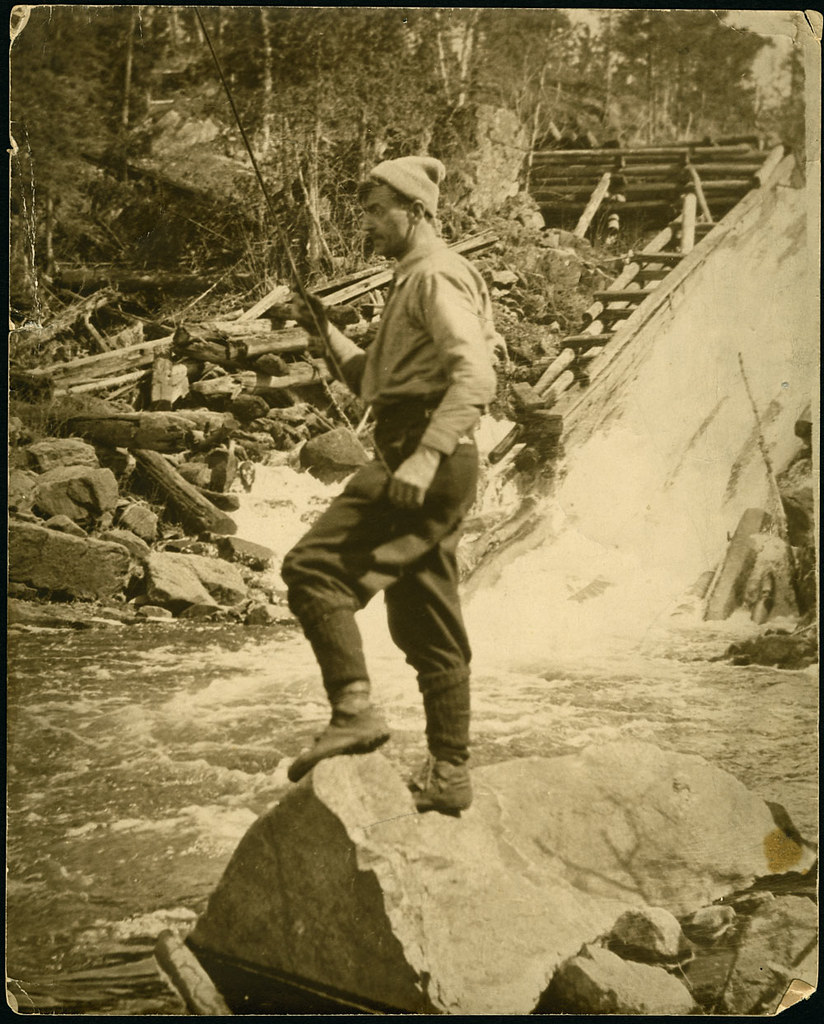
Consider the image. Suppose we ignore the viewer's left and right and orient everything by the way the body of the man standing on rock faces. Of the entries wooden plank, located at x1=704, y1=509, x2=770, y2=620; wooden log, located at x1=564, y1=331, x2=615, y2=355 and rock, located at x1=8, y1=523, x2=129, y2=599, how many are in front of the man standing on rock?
1

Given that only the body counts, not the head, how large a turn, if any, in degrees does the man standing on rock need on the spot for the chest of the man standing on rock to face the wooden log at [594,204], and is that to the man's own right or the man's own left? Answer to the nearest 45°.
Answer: approximately 135° to the man's own right

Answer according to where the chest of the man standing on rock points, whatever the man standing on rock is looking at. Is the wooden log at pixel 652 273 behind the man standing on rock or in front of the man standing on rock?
behind

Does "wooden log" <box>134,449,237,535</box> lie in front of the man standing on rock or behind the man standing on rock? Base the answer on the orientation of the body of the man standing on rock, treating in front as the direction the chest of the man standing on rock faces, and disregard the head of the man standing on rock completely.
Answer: in front

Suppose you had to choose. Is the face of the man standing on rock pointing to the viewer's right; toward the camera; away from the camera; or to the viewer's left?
to the viewer's left

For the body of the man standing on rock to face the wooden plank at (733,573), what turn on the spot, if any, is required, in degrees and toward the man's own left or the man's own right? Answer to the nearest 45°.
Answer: approximately 180°

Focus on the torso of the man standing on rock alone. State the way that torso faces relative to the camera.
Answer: to the viewer's left

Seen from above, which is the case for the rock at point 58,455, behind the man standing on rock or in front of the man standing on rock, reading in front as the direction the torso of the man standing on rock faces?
in front

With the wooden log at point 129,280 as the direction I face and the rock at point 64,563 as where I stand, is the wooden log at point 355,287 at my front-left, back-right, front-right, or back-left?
front-right

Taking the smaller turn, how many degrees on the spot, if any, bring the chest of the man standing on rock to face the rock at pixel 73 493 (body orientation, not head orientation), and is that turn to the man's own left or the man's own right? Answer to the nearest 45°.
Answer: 0° — they already face it

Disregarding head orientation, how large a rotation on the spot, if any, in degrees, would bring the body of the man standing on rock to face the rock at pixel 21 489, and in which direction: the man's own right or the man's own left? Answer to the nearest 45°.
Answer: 0° — they already face it

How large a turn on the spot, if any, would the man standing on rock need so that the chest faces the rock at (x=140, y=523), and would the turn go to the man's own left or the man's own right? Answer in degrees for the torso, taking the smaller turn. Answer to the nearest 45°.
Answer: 0° — they already face it
